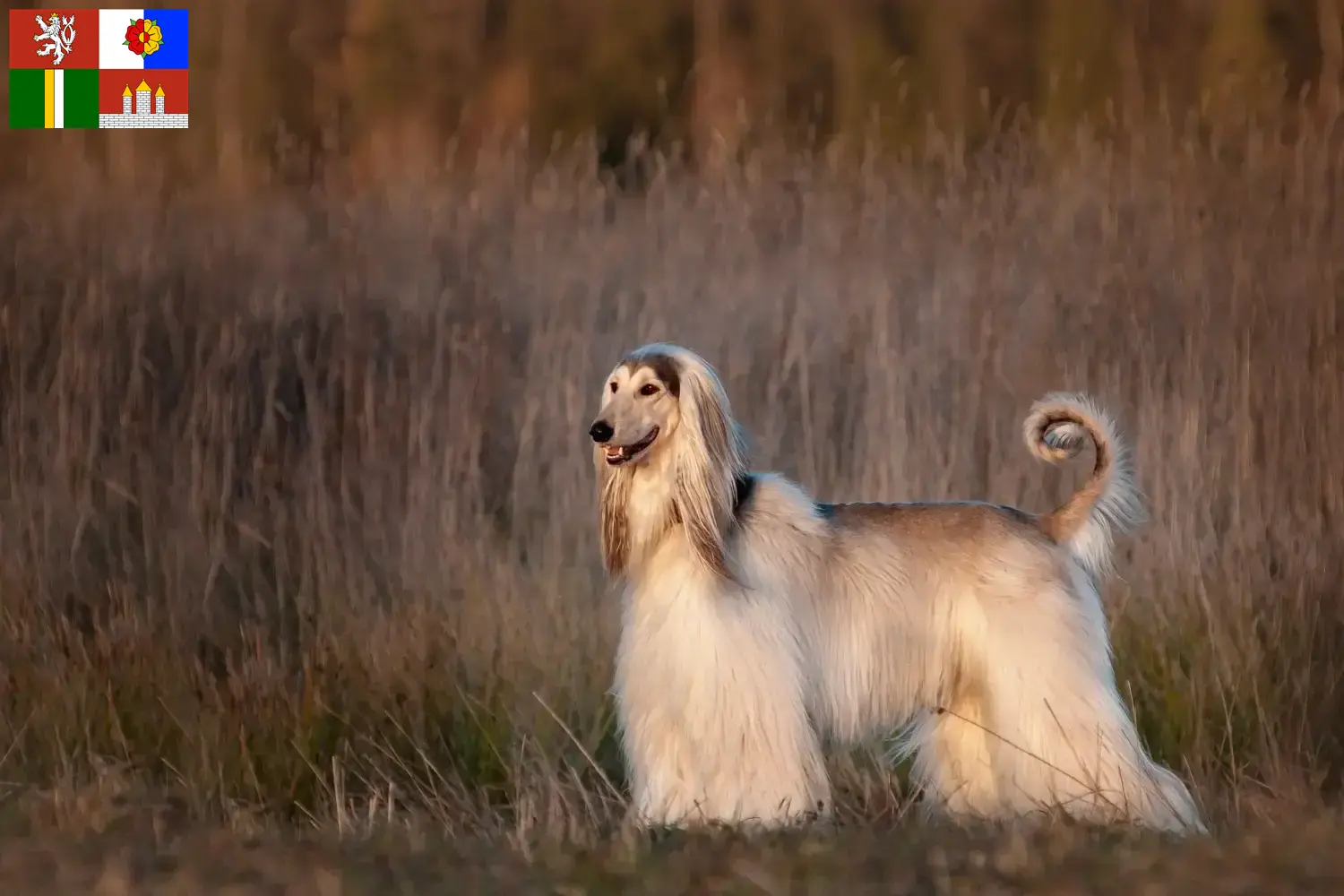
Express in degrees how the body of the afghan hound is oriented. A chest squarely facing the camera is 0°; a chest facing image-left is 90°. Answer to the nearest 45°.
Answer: approximately 90°
